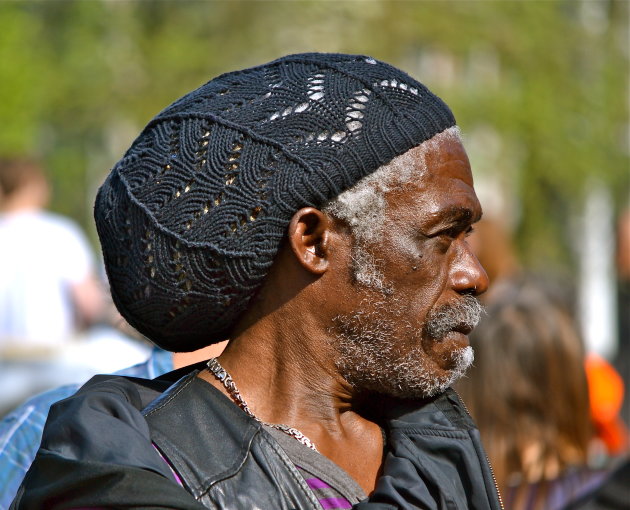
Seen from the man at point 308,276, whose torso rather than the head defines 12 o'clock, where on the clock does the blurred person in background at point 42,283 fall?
The blurred person in background is roughly at 7 o'clock from the man.

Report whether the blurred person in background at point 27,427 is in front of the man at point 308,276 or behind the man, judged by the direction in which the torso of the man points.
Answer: behind

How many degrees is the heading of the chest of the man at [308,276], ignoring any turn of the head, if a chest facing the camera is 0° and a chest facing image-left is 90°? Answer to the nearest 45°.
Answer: approximately 315°

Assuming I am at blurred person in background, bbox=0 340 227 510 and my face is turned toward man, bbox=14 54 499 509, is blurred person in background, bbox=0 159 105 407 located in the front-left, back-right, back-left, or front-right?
back-left

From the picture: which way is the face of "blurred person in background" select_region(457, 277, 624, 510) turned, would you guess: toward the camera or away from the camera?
away from the camera

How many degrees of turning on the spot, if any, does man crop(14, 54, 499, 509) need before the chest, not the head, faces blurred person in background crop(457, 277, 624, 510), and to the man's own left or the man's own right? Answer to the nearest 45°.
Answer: approximately 90° to the man's own left

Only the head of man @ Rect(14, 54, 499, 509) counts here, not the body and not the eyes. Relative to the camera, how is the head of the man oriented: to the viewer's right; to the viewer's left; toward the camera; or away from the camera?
to the viewer's right
